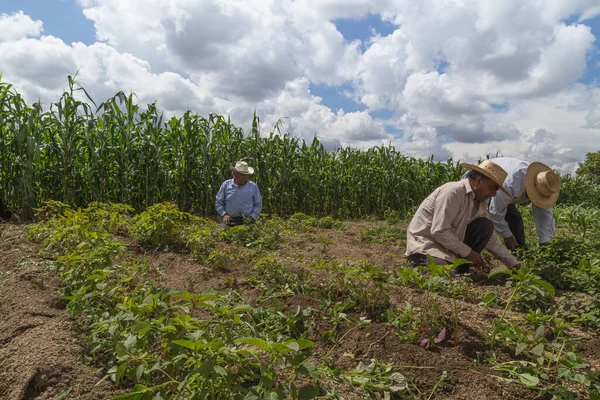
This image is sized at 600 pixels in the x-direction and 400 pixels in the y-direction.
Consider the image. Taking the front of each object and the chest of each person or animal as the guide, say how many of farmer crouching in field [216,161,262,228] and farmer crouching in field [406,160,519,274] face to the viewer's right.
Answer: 1

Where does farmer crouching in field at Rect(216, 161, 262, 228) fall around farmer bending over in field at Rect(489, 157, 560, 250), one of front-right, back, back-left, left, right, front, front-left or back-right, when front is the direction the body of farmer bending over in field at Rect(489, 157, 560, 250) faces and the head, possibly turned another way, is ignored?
back-right

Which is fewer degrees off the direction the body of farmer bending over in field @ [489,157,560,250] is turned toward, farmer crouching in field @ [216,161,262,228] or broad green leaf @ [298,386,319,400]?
the broad green leaf

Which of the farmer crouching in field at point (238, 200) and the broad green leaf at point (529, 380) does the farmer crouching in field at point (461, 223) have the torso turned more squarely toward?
the broad green leaf

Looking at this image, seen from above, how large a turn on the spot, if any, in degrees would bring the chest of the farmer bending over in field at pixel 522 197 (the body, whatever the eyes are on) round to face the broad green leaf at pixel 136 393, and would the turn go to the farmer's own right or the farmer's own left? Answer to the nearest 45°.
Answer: approximately 45° to the farmer's own right

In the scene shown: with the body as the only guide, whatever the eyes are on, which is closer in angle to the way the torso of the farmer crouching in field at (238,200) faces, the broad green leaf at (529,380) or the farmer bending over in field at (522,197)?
the broad green leaf

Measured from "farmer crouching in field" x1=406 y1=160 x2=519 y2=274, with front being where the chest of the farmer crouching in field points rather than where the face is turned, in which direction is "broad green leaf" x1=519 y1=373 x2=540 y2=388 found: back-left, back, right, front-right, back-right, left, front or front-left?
right

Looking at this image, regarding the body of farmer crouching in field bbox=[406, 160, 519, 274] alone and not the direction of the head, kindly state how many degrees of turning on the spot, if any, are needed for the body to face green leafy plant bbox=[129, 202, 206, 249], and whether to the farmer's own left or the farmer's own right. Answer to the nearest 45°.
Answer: approximately 180°

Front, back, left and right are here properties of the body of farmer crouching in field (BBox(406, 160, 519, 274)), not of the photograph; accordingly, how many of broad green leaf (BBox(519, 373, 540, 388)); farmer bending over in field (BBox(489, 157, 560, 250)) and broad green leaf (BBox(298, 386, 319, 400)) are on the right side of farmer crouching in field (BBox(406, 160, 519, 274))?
2

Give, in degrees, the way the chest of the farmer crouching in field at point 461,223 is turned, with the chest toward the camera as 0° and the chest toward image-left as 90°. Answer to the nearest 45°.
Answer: approximately 270°

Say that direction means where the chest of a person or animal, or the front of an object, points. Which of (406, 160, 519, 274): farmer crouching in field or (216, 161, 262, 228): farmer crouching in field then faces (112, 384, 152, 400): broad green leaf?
(216, 161, 262, 228): farmer crouching in field

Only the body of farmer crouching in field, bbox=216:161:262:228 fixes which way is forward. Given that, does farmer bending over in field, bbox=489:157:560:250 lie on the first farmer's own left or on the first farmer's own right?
on the first farmer's own left

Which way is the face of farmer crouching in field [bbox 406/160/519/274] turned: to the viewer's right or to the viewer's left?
to the viewer's right

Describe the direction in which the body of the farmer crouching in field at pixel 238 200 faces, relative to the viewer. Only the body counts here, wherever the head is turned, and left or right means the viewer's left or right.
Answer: facing the viewer

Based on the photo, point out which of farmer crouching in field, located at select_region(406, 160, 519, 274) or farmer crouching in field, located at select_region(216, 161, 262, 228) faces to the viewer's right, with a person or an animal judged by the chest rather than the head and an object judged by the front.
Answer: farmer crouching in field, located at select_region(406, 160, 519, 274)

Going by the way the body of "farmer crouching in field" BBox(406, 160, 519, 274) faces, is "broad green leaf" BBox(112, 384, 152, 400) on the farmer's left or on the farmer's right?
on the farmer's right
